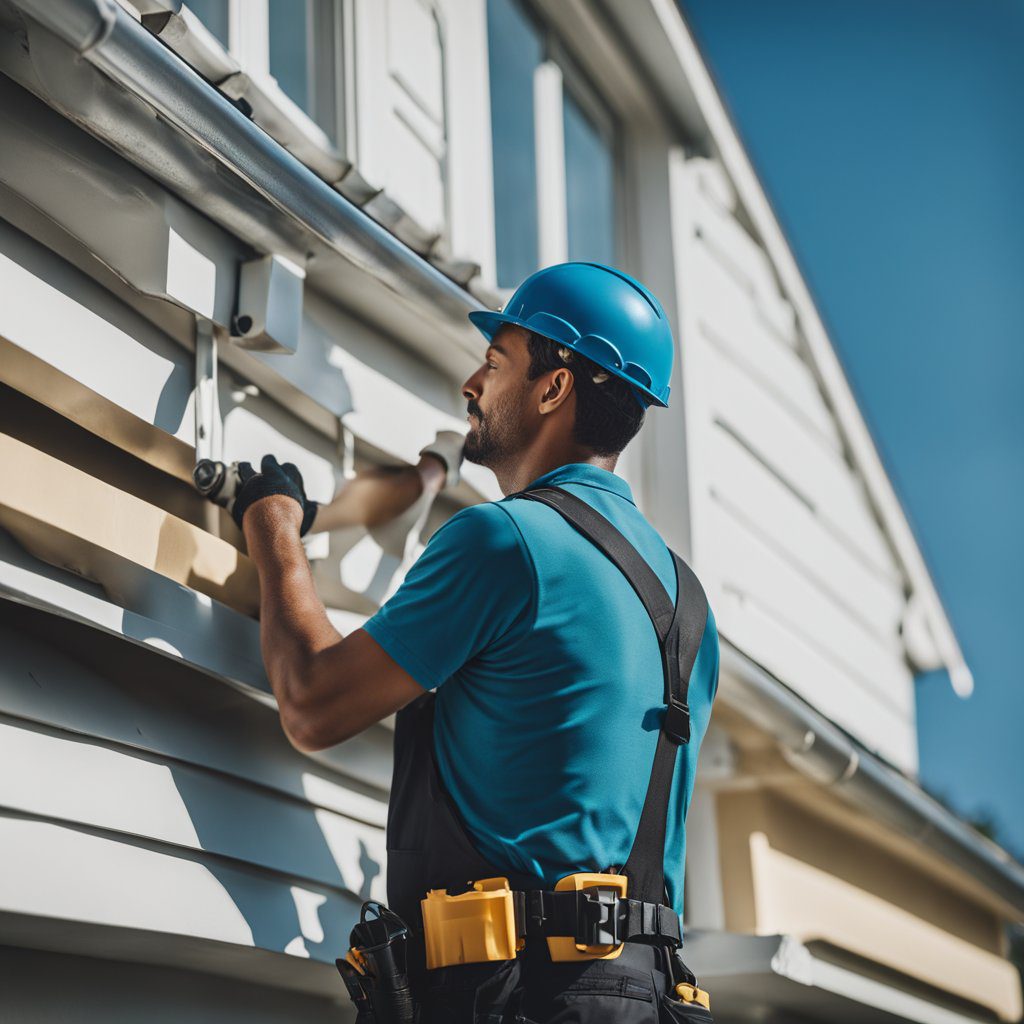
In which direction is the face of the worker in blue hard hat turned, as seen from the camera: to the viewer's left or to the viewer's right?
to the viewer's left

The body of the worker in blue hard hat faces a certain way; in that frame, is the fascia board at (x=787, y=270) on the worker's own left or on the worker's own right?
on the worker's own right

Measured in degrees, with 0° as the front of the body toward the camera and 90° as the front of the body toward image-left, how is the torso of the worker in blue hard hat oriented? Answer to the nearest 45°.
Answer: approximately 135°
